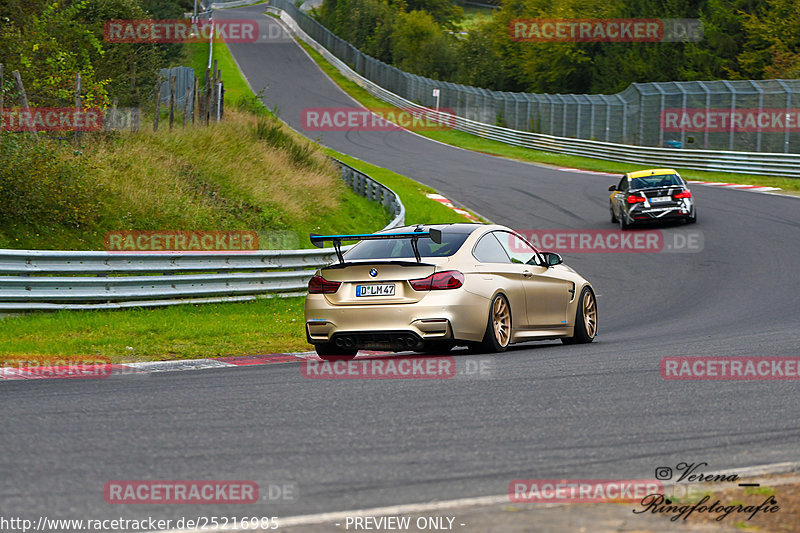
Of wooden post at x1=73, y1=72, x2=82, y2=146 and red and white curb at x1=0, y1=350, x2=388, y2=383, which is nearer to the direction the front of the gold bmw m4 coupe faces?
the wooden post

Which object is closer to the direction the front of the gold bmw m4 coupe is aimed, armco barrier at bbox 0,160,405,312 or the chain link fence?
the chain link fence

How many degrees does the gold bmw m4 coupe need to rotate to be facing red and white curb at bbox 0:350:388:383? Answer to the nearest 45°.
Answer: approximately 135° to its left

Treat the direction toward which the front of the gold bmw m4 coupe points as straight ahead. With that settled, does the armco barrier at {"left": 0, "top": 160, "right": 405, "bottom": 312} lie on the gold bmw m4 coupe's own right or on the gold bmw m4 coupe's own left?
on the gold bmw m4 coupe's own left

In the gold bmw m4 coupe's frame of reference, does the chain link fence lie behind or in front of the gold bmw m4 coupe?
in front

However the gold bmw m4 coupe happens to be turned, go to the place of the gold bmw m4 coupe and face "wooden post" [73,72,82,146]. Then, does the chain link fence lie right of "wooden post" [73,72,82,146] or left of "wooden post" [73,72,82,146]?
right

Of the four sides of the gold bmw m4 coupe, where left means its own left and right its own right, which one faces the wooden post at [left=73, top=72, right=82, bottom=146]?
left

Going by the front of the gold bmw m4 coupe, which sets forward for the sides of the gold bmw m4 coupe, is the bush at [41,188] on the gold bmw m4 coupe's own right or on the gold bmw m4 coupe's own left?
on the gold bmw m4 coupe's own left

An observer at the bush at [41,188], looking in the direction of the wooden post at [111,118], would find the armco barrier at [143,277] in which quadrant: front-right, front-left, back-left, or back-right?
back-right

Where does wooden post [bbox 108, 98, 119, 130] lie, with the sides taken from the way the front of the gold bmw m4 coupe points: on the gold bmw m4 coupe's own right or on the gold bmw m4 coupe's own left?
on the gold bmw m4 coupe's own left
